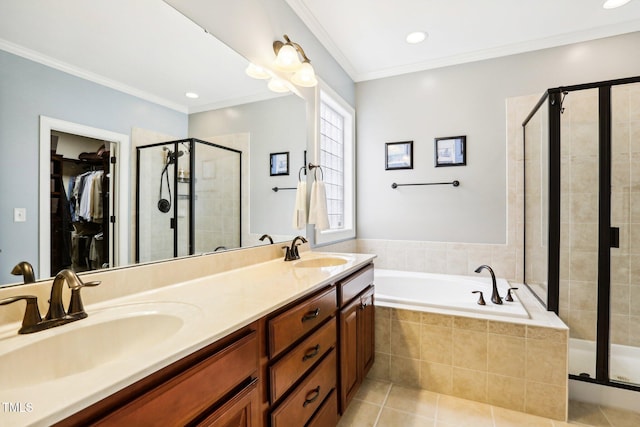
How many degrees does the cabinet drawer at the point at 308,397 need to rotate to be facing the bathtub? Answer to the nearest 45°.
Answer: approximately 90° to its left

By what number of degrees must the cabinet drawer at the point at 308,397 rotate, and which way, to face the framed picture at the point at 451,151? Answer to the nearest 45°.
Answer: approximately 90° to its left

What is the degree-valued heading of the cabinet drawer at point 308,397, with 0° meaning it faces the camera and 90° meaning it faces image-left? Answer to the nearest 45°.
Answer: approximately 315°

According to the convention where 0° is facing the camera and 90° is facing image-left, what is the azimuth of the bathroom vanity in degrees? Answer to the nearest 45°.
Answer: approximately 315°

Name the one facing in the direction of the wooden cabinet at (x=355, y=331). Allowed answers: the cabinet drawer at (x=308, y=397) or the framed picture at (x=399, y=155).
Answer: the framed picture

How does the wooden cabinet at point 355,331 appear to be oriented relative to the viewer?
to the viewer's right

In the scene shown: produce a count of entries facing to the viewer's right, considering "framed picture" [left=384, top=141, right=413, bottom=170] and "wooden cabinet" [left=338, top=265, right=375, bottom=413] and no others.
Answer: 1
